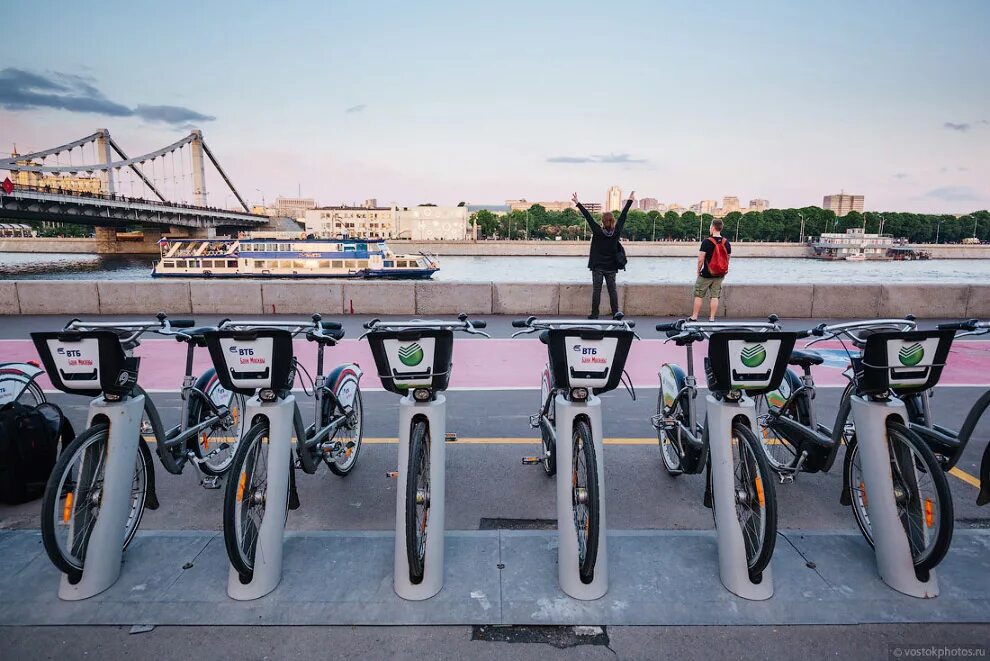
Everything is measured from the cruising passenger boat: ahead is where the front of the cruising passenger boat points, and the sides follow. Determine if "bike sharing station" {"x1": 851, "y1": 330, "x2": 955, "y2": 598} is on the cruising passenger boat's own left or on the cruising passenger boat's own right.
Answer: on the cruising passenger boat's own right

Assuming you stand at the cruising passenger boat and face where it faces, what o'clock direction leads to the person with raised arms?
The person with raised arms is roughly at 3 o'clock from the cruising passenger boat.

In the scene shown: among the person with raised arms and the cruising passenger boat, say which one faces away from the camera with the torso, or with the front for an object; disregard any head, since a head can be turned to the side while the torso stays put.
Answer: the person with raised arms

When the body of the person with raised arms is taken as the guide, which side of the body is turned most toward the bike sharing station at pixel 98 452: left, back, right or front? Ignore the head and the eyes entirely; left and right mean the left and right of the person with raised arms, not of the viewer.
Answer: back

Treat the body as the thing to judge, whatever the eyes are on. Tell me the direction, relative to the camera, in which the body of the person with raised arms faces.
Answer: away from the camera

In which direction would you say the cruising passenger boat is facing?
to the viewer's right

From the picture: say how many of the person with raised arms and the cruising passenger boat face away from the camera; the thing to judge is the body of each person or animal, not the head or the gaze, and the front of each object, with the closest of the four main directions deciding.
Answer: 1

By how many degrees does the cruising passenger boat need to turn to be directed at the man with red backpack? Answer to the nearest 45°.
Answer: approximately 90° to its right

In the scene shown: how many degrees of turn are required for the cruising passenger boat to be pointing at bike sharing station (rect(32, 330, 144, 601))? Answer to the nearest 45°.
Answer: approximately 90° to its right

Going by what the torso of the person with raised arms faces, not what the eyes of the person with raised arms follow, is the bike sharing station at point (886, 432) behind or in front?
behind
